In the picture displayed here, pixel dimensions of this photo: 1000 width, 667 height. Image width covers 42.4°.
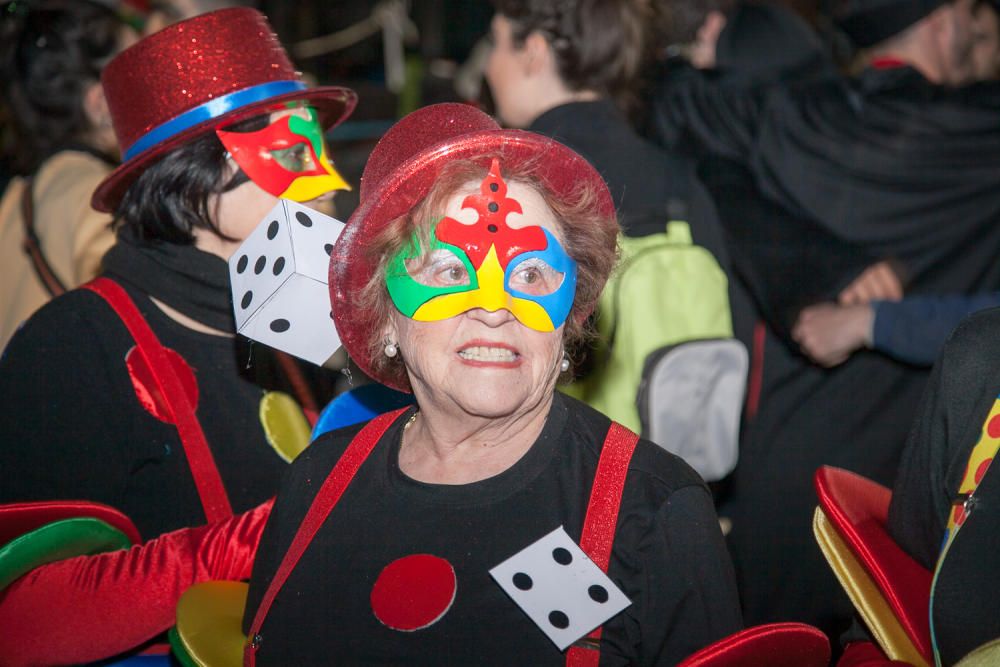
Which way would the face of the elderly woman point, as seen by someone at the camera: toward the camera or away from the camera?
toward the camera

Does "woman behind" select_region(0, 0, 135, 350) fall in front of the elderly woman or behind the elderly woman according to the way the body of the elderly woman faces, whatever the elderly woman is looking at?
behind

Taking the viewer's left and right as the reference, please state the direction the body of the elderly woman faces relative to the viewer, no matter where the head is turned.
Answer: facing the viewer

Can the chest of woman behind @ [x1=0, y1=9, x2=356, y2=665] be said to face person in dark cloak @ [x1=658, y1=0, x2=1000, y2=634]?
no

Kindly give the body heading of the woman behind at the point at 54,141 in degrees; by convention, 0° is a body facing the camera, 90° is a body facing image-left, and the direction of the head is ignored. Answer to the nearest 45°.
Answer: approximately 225°

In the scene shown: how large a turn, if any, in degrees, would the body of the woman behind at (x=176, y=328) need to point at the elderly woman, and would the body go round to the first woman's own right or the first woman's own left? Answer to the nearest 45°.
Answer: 0° — they already face them

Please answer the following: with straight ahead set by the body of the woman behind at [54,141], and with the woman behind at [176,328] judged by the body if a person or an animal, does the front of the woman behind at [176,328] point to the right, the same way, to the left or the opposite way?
to the right

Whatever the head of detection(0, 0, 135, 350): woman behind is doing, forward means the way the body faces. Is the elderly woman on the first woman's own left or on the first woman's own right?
on the first woman's own right

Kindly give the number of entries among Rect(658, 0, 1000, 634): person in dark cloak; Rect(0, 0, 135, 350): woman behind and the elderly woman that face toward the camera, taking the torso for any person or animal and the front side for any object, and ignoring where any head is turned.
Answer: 1

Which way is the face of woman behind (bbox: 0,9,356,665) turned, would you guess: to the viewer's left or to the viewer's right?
to the viewer's right

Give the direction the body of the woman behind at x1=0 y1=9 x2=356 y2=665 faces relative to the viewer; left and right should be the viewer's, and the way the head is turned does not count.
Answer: facing the viewer and to the right of the viewer

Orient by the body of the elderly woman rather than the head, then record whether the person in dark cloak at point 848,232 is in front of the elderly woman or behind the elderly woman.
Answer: behind

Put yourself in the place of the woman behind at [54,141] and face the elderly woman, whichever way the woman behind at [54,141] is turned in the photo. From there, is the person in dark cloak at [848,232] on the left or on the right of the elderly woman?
left
